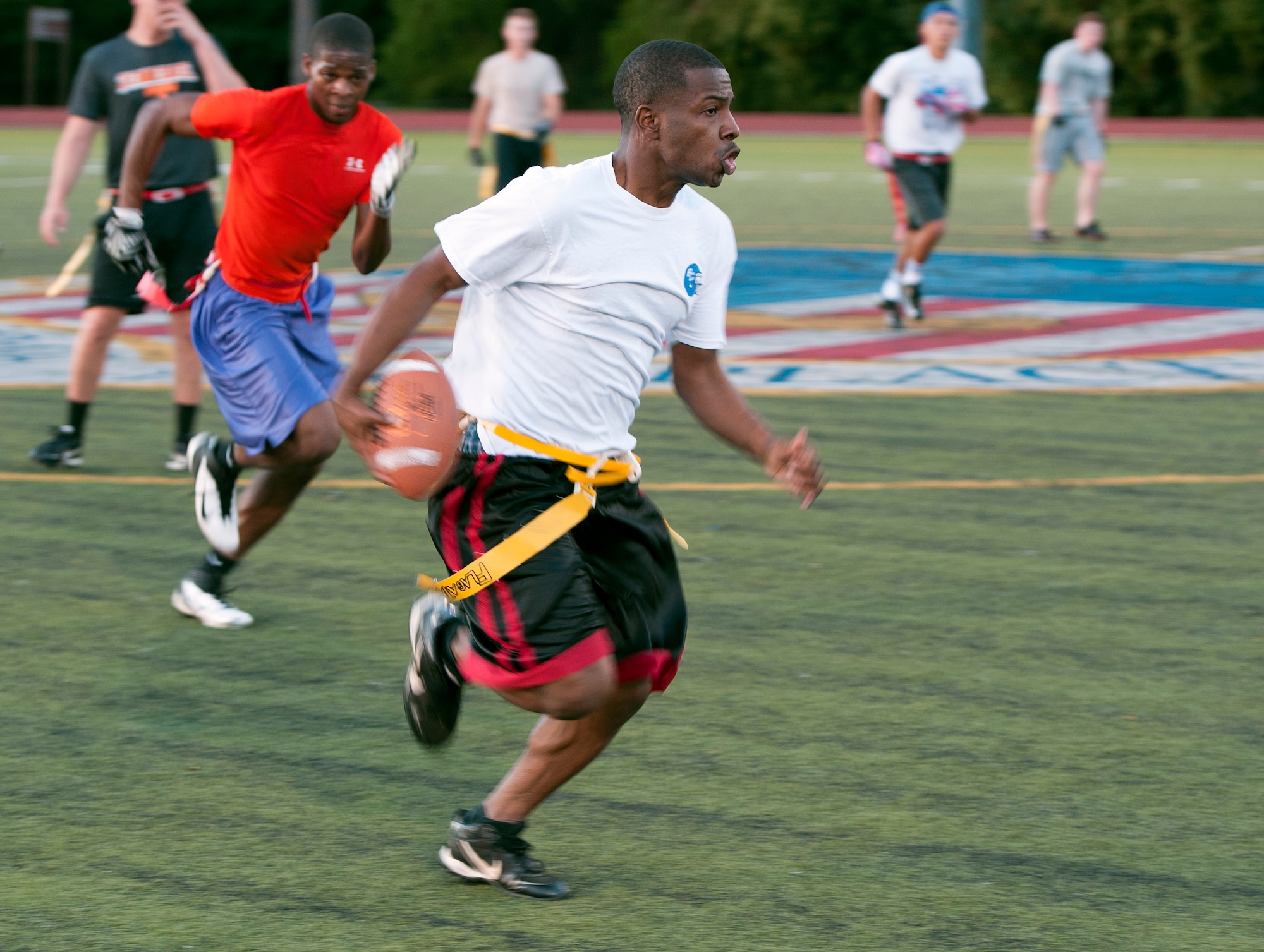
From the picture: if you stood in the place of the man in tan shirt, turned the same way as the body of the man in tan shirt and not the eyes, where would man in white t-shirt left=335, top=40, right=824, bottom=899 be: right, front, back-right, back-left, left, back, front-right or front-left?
front

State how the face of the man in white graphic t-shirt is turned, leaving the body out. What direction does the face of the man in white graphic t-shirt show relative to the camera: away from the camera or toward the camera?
toward the camera

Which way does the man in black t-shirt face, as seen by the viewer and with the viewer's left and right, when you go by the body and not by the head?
facing the viewer

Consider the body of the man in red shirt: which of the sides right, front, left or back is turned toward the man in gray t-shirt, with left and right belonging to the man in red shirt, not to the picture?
left

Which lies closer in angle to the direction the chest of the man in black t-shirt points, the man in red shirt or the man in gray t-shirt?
the man in red shirt

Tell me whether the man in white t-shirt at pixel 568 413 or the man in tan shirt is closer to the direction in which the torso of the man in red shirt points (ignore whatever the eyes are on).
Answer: the man in white t-shirt

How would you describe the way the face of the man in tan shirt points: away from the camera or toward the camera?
toward the camera

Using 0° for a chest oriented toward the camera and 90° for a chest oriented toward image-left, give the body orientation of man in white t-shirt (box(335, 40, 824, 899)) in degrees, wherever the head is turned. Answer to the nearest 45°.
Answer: approximately 315°

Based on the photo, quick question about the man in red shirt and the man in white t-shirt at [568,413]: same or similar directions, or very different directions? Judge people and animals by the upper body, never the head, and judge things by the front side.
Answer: same or similar directions

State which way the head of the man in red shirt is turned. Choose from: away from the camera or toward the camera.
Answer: toward the camera

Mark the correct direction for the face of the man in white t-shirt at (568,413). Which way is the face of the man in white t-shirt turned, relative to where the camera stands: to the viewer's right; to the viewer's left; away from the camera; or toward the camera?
to the viewer's right

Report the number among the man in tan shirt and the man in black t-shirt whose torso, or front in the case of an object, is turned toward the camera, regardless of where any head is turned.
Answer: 2

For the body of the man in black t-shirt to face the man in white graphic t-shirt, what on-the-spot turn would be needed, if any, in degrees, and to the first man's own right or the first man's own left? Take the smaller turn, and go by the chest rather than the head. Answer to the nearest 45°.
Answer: approximately 135° to the first man's own left
